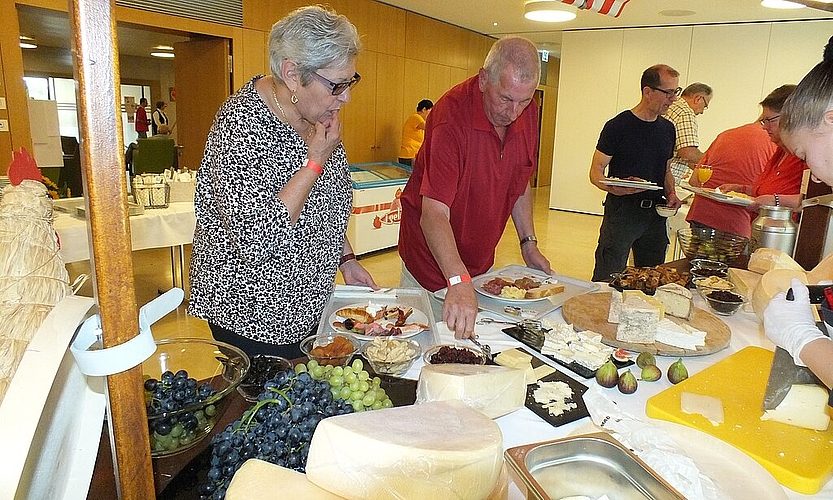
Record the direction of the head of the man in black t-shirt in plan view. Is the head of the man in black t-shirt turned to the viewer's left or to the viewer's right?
to the viewer's right

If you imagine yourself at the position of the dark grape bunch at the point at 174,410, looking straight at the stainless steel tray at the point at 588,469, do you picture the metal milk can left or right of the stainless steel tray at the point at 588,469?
left

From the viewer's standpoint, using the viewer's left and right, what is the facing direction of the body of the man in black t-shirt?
facing the viewer and to the right of the viewer

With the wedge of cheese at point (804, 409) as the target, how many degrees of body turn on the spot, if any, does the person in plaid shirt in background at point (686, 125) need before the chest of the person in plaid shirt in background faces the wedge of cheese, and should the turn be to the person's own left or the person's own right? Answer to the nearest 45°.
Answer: approximately 90° to the person's own right

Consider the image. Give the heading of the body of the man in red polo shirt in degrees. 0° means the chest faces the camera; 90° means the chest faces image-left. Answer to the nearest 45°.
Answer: approximately 315°

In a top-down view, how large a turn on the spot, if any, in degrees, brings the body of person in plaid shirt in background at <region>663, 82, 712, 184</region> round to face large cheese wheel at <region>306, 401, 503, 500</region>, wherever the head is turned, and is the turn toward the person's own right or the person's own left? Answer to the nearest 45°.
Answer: approximately 90° to the person's own right

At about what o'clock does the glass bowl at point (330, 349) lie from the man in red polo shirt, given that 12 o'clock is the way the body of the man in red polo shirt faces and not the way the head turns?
The glass bowl is roughly at 2 o'clock from the man in red polo shirt.
